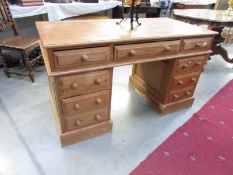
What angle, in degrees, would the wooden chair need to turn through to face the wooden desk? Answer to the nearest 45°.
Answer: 0° — it already faces it

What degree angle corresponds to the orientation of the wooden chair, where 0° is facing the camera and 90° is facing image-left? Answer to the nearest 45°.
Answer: approximately 315°

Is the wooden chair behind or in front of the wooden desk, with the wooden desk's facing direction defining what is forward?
behind

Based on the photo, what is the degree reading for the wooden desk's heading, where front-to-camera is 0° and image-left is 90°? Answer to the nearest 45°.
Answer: approximately 315°
